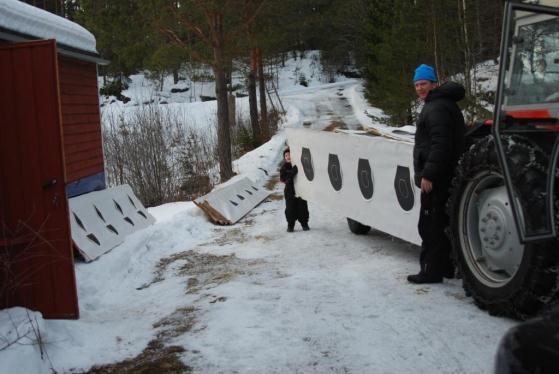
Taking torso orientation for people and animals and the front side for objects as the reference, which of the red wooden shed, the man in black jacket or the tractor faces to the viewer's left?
the man in black jacket

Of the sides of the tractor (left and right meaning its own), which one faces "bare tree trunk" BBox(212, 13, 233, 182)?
back

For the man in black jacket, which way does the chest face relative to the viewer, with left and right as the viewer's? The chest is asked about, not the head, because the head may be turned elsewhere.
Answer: facing to the left of the viewer

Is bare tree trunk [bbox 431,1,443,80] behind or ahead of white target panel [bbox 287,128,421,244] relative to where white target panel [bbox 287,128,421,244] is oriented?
behind

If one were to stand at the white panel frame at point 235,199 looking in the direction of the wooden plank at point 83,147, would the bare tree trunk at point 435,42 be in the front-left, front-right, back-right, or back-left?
back-right

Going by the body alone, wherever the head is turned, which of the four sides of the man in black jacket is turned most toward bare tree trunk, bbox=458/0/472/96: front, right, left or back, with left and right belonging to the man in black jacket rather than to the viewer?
right

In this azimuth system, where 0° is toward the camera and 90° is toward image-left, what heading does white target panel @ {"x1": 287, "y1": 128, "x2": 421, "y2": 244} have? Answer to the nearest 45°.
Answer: approximately 45°

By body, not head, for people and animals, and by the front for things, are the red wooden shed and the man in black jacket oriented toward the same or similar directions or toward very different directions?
very different directions

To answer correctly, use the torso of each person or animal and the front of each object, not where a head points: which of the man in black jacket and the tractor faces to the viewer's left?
the man in black jacket

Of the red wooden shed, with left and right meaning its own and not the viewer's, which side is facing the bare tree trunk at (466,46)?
left

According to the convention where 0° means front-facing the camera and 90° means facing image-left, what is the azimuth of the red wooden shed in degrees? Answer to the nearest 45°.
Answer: approximately 315°
